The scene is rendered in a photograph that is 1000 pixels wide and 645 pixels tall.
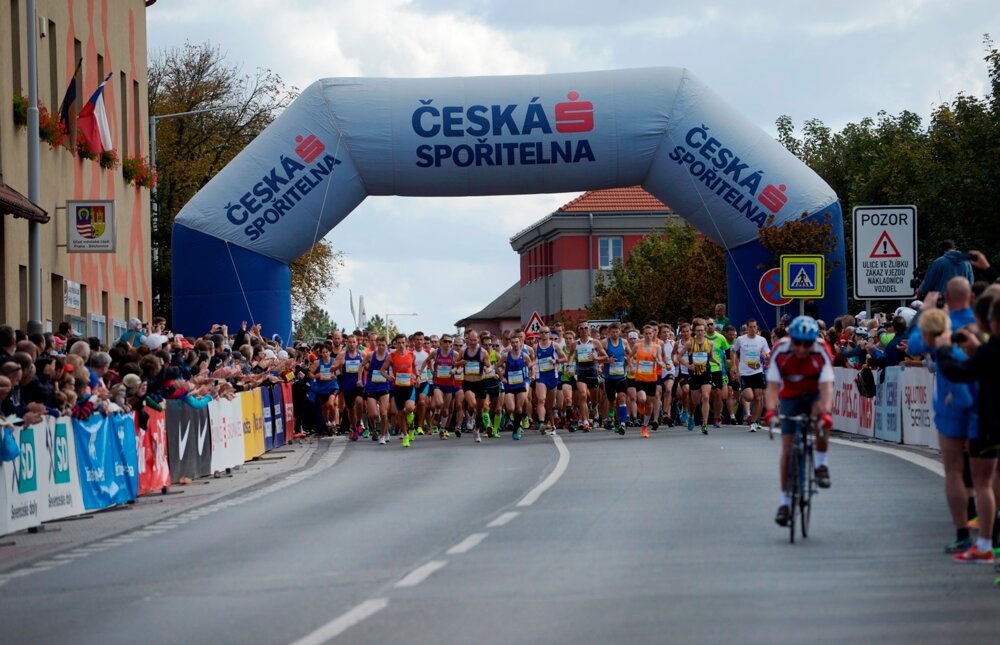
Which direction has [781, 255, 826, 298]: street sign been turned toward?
toward the camera

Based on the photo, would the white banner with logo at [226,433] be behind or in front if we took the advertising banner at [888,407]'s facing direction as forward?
in front

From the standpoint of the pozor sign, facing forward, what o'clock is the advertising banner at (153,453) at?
The advertising banner is roughly at 2 o'clock from the pozor sign.

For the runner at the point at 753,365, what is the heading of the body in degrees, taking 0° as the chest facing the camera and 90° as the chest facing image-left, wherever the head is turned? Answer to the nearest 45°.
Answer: approximately 0°

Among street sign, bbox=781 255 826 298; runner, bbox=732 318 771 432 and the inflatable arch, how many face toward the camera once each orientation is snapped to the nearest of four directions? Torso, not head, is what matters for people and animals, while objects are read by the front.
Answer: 3

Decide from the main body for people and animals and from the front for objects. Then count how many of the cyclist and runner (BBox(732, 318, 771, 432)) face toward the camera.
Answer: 2

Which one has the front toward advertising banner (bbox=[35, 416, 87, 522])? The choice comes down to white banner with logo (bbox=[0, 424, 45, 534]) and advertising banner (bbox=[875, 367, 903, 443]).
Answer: advertising banner (bbox=[875, 367, 903, 443])

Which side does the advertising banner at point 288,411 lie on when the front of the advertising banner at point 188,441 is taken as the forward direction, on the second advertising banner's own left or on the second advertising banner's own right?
on the second advertising banner's own left

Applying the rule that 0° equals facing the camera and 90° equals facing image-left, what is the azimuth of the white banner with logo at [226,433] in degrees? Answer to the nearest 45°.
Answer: approximately 315°

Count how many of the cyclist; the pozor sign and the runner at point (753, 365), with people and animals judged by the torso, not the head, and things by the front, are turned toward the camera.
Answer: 3
